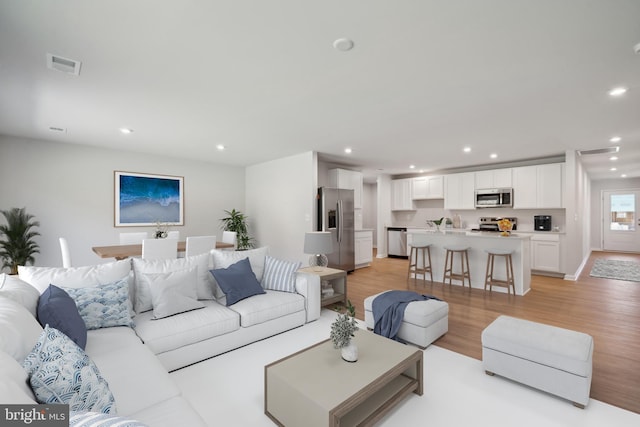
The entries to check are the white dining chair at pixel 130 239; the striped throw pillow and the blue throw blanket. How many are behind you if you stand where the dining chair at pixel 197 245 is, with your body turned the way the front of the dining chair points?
2

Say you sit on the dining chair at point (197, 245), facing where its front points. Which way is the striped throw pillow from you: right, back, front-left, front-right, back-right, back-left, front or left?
back

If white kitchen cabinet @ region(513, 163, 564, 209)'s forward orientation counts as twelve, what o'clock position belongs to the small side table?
The small side table is roughly at 1 o'clock from the white kitchen cabinet.

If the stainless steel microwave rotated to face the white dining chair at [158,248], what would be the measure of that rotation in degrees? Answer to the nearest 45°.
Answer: approximately 45° to its right

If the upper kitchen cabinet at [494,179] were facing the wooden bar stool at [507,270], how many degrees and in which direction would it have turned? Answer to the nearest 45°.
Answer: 0° — it already faces it

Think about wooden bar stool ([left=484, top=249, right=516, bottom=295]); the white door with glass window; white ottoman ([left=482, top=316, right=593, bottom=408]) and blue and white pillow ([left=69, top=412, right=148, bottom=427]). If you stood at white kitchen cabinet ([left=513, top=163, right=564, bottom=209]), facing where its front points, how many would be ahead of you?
3

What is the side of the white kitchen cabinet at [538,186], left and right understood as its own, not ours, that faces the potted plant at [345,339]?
front

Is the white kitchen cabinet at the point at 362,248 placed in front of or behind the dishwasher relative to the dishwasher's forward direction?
in front

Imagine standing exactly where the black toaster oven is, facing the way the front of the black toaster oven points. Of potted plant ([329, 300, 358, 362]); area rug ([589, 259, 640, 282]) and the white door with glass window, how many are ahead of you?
1

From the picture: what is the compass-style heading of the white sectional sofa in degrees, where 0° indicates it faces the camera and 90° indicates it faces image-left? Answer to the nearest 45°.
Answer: approximately 315°

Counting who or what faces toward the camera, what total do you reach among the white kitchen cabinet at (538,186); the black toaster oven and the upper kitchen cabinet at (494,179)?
3

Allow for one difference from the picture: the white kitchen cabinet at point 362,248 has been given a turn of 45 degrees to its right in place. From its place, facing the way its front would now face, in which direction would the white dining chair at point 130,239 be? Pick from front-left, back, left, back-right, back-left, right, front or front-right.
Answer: front-right

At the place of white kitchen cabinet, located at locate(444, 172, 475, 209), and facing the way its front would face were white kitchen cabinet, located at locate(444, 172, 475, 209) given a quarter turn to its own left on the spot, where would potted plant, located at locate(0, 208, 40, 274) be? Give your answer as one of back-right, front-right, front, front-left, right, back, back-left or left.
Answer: back-right

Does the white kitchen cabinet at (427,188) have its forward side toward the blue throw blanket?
yes
